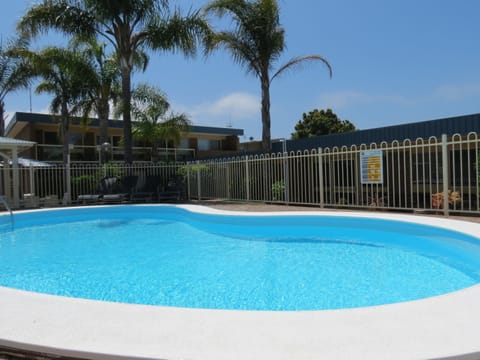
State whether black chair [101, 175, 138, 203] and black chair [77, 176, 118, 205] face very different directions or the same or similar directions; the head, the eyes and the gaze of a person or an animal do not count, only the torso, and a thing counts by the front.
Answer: same or similar directions

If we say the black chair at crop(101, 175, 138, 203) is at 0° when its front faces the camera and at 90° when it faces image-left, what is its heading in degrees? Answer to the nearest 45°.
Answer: approximately 45°

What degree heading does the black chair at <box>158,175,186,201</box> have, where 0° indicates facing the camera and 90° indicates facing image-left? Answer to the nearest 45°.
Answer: approximately 45°

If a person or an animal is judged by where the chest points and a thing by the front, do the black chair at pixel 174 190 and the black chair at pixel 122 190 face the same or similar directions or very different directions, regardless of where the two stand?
same or similar directions

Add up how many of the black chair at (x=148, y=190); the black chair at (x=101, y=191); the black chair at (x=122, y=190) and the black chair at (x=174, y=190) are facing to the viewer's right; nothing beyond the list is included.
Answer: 0

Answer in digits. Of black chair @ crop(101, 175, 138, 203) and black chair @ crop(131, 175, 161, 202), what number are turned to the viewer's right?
0

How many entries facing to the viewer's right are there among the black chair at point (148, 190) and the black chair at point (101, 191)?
0

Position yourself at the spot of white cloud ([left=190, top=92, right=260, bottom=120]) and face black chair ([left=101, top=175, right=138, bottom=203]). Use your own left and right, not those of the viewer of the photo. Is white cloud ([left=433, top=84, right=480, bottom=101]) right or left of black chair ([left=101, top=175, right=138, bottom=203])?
left

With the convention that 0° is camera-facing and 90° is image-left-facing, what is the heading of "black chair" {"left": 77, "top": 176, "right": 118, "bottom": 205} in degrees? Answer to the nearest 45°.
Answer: approximately 45°

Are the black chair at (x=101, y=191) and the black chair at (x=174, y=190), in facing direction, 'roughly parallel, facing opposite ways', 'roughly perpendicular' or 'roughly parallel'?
roughly parallel

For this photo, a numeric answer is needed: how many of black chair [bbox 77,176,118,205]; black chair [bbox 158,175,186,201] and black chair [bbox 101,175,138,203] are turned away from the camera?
0

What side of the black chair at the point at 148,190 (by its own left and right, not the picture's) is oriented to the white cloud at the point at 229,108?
back
